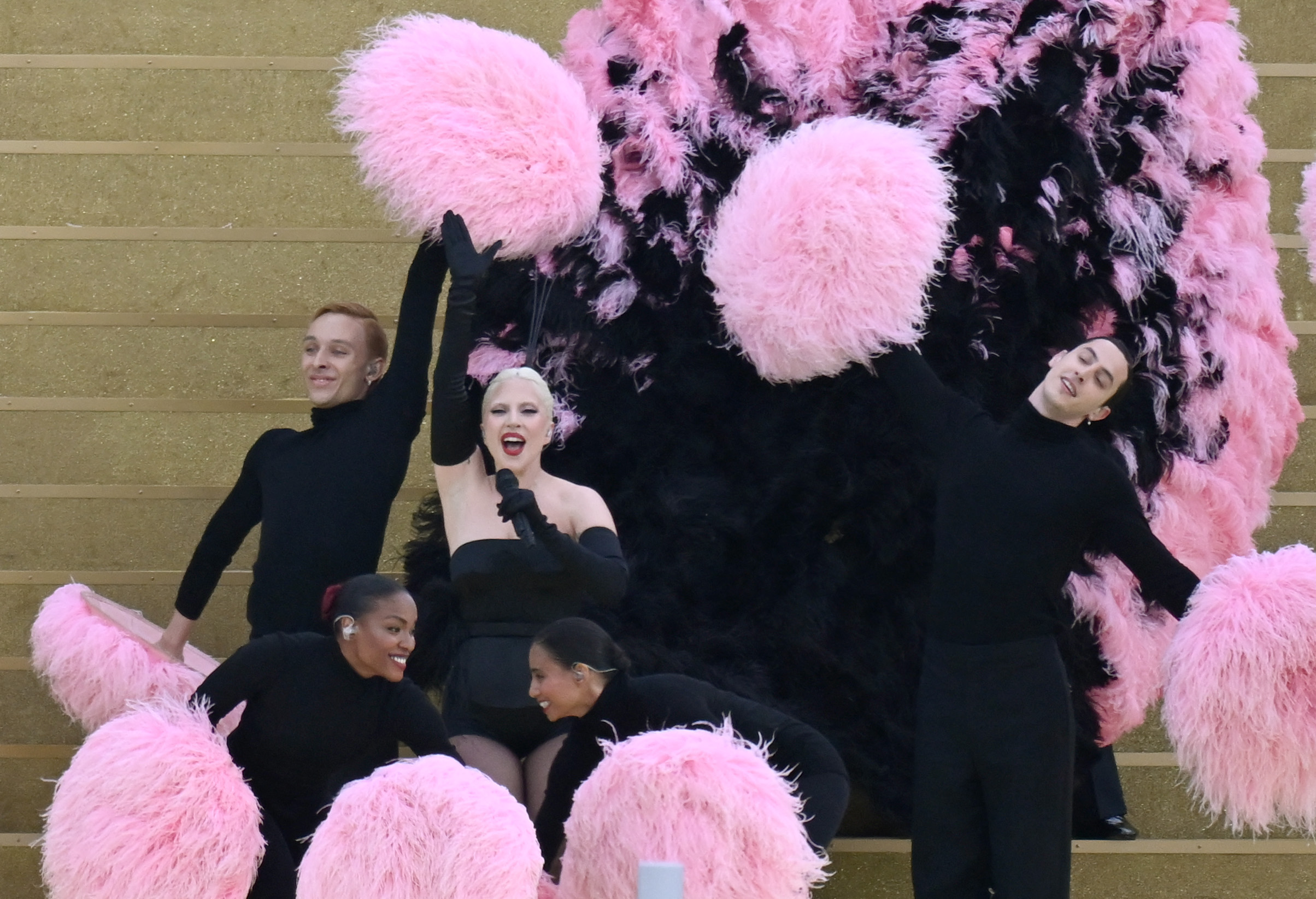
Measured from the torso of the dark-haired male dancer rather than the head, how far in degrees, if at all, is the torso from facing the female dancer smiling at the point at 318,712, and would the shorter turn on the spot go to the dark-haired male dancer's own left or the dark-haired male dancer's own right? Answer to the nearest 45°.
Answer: approximately 90° to the dark-haired male dancer's own right

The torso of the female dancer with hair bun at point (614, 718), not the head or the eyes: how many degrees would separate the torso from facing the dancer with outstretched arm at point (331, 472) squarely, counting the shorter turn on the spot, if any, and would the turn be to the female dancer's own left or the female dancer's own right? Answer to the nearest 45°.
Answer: approximately 90° to the female dancer's own right

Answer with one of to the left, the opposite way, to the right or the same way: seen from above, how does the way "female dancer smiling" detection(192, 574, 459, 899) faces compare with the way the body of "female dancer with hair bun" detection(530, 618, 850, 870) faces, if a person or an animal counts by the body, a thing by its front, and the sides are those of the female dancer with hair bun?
to the left

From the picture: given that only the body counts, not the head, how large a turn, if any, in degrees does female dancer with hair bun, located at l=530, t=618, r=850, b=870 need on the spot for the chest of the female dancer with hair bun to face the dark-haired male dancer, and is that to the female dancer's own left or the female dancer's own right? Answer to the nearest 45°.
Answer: approximately 135° to the female dancer's own left

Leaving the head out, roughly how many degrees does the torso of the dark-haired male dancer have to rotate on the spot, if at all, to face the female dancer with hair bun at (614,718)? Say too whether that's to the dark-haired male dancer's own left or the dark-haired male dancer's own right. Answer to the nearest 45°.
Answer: approximately 45° to the dark-haired male dancer's own right

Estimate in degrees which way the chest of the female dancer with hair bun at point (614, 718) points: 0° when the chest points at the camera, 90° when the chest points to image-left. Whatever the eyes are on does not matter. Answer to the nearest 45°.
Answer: approximately 45°

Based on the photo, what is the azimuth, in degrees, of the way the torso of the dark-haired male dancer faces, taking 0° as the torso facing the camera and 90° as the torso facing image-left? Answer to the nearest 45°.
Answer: approximately 0°

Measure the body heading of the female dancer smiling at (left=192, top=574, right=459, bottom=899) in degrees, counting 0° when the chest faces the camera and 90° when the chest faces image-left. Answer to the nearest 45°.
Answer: approximately 315°
